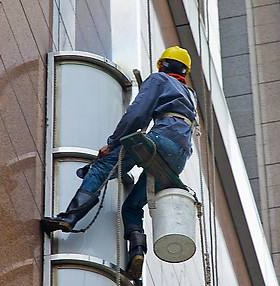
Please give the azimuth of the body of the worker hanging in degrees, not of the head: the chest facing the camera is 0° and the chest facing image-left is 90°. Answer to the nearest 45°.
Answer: approximately 135°
